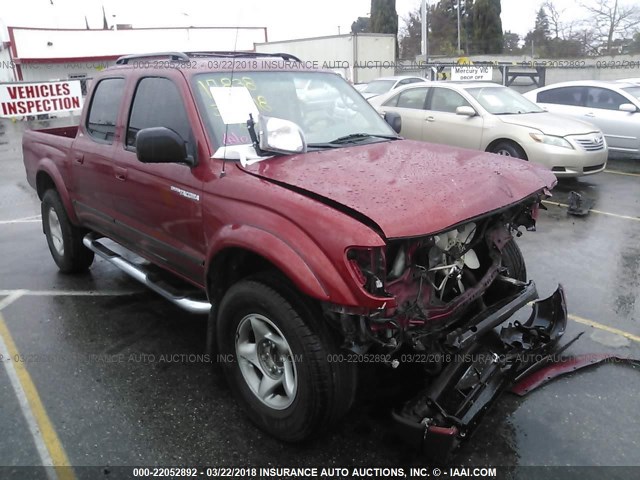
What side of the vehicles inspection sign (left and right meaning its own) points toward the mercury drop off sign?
left

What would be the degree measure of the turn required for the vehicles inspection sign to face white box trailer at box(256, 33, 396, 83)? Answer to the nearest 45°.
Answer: approximately 90° to its left

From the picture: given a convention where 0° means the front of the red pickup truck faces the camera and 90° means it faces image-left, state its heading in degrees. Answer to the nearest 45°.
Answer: approximately 315°

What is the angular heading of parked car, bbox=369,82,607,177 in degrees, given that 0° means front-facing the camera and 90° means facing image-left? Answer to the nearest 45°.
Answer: approximately 315°

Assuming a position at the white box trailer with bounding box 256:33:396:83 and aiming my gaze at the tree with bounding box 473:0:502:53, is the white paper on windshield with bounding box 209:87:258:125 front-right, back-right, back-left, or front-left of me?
back-right

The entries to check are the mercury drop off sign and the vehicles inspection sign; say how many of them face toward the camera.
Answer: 2

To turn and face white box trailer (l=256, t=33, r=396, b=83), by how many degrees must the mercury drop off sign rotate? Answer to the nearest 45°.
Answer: approximately 135° to its right

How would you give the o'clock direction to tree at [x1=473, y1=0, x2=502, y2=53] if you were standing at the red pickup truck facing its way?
The tree is roughly at 8 o'clock from the red pickup truck.

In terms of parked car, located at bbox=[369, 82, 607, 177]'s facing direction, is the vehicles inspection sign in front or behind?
behind

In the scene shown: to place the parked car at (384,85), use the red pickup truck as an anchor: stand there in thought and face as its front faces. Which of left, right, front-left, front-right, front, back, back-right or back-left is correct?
back-left

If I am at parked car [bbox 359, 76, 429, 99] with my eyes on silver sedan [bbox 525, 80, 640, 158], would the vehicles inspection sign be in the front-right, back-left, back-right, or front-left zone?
back-right
